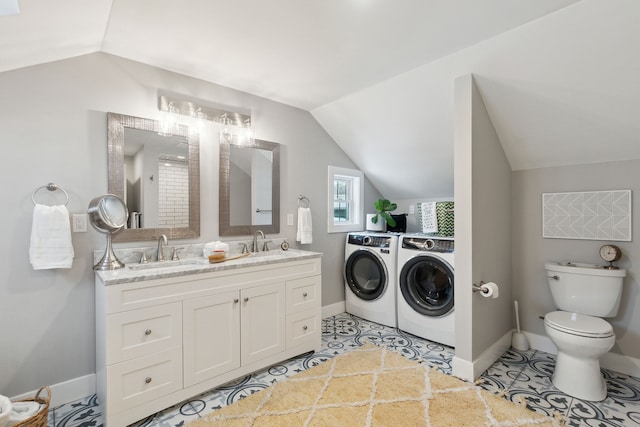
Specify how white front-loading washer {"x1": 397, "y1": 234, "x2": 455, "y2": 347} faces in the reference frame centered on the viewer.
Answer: facing the viewer and to the left of the viewer

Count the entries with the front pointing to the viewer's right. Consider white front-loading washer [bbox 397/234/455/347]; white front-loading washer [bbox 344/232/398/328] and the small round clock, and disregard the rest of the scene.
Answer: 0

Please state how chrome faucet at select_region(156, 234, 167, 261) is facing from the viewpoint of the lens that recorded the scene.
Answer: facing the viewer and to the right of the viewer

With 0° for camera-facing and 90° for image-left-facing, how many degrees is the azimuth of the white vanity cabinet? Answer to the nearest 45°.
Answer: approximately 315°

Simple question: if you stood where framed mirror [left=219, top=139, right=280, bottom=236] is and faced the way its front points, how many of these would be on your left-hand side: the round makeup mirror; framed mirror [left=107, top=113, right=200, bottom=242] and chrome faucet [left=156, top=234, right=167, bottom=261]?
0

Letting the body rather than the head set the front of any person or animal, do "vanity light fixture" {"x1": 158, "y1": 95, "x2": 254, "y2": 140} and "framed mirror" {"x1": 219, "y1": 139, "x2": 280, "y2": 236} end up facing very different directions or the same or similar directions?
same or similar directions

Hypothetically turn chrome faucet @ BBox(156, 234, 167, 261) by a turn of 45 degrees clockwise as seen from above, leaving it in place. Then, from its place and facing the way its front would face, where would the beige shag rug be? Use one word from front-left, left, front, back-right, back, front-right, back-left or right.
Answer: front-left

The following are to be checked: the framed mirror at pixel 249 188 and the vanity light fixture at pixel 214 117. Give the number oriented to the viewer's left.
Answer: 0

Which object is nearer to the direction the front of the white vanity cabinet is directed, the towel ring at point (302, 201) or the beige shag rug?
the beige shag rug
